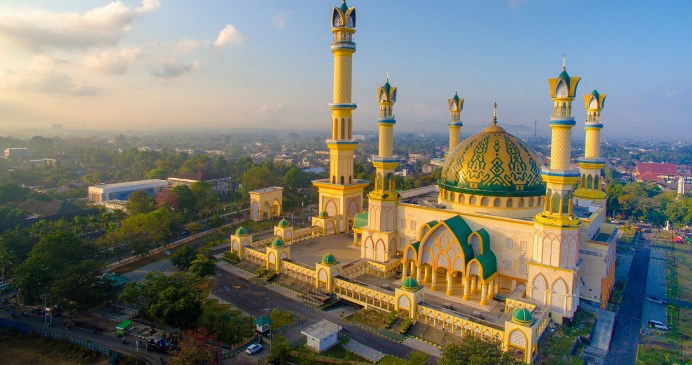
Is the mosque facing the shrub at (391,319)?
yes

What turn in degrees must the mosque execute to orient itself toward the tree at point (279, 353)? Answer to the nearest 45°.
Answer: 0° — it already faces it

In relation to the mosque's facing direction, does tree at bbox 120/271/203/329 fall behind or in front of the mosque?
in front

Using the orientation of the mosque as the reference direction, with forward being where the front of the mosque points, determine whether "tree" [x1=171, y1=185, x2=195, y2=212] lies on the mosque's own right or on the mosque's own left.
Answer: on the mosque's own right

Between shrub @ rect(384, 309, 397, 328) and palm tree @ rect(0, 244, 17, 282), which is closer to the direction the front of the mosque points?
the shrub

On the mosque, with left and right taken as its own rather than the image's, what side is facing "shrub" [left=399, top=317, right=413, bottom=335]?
front

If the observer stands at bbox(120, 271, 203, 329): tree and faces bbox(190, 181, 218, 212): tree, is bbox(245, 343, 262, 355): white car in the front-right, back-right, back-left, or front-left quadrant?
back-right

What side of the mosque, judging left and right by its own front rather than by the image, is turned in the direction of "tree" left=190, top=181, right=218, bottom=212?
right

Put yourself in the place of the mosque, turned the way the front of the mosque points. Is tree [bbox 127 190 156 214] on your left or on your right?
on your right

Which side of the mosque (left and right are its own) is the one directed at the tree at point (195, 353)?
front

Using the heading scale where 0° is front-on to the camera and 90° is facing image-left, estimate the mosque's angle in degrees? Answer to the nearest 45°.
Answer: approximately 45°
